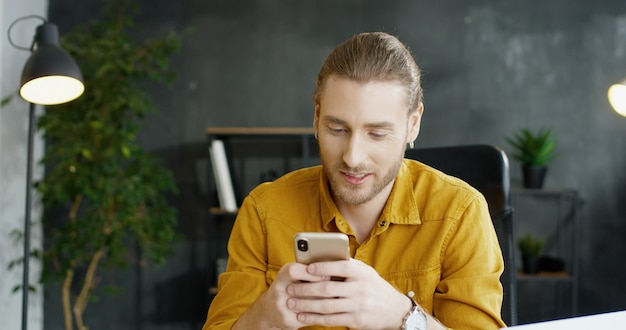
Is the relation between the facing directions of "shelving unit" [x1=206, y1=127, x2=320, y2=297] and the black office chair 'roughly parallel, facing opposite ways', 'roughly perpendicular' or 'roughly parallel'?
roughly parallel

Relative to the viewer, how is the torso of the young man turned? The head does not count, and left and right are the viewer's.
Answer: facing the viewer

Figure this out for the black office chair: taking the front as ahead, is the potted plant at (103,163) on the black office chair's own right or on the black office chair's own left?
on the black office chair's own right

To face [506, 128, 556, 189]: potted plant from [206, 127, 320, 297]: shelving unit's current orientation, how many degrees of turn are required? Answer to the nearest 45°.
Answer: approximately 90° to its left

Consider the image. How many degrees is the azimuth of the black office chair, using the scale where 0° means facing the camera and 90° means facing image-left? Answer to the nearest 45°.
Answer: approximately 0°

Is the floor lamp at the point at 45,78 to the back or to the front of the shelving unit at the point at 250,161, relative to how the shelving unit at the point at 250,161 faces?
to the front

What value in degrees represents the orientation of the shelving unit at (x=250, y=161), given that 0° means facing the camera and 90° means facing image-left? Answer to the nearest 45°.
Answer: approximately 0°

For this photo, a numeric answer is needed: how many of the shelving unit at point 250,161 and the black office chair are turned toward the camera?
2

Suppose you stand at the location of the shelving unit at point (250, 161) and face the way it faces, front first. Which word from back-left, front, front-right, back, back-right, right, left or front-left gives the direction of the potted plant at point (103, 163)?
front-right

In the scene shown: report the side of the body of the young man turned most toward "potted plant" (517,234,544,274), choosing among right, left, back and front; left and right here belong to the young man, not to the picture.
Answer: back

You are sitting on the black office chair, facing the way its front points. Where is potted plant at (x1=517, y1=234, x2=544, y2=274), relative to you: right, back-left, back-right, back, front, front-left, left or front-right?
back

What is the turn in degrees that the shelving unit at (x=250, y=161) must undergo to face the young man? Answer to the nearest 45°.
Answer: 0° — it already faces them

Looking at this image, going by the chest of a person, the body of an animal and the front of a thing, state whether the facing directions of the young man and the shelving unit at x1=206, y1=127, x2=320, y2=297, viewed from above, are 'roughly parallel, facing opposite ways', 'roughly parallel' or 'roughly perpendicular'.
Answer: roughly parallel
